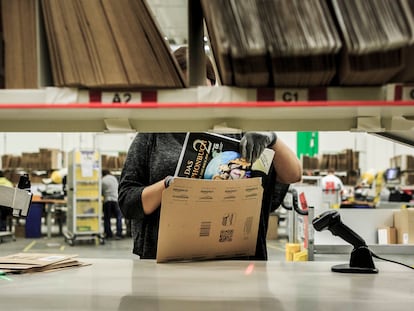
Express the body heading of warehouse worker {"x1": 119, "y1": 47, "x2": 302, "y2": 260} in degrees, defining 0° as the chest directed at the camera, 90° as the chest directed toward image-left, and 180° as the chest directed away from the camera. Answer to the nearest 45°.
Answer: approximately 0°

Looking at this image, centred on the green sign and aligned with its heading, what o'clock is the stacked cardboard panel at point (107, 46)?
The stacked cardboard panel is roughly at 12 o'clock from the green sign.

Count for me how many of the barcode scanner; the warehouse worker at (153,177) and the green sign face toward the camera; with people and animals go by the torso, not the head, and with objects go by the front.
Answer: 2

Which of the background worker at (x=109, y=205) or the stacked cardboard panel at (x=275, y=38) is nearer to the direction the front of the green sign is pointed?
the stacked cardboard panel

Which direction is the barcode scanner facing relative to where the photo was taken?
to the viewer's left

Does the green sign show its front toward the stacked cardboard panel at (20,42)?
yes

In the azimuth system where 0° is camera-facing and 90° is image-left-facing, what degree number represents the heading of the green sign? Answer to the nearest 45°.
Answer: approximately 0°

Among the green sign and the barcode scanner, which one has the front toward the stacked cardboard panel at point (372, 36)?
the green sign

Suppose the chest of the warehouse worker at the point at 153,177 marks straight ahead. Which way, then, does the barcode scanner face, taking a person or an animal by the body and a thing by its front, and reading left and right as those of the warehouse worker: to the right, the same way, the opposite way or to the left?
to the right
